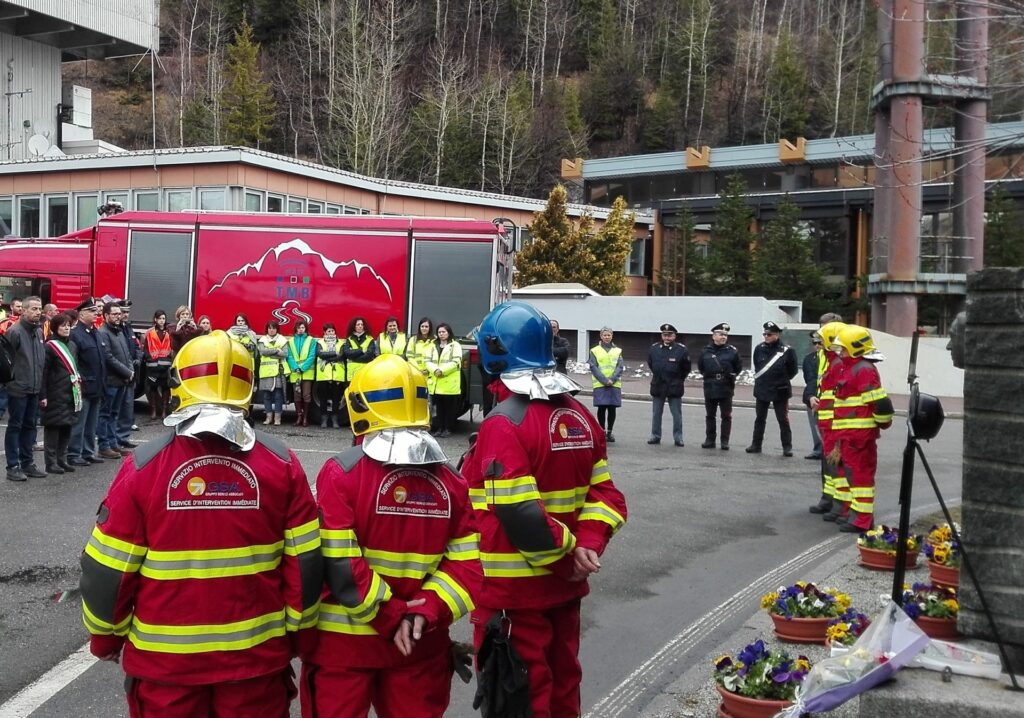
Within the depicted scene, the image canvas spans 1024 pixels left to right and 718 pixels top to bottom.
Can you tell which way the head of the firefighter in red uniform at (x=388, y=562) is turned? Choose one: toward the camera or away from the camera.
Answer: away from the camera

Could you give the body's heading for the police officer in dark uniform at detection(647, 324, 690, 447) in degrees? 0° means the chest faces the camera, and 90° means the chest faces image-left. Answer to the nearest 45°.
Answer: approximately 0°

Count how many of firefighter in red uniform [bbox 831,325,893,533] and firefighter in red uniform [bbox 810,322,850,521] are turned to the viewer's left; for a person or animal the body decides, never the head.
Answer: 2

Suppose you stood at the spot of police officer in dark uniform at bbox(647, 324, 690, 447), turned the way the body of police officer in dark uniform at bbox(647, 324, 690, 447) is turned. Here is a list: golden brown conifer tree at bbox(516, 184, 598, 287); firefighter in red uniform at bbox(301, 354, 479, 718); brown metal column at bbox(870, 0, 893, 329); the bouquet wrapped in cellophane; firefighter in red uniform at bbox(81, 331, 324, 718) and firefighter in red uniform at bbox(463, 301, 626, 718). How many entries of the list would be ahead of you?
4

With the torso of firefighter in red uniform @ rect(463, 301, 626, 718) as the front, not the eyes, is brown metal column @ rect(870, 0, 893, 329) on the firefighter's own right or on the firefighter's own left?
on the firefighter's own right

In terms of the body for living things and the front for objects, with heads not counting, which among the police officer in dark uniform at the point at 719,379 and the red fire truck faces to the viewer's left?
the red fire truck

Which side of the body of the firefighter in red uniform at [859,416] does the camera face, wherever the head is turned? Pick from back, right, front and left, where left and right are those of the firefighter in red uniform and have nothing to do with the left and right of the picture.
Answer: left

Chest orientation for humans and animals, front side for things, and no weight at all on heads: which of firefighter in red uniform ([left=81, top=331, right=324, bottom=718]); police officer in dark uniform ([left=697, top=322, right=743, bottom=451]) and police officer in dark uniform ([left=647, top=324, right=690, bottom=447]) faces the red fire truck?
the firefighter in red uniform

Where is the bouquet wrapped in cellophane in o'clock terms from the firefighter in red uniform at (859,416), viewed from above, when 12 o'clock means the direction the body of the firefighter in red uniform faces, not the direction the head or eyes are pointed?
The bouquet wrapped in cellophane is roughly at 9 o'clock from the firefighter in red uniform.

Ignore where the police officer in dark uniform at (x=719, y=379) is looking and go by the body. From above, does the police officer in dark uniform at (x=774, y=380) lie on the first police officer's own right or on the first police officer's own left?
on the first police officer's own left

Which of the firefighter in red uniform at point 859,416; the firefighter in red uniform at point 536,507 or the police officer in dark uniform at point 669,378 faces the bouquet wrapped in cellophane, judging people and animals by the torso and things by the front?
the police officer in dark uniform

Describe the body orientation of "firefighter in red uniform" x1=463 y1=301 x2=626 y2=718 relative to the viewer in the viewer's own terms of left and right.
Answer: facing away from the viewer and to the left of the viewer

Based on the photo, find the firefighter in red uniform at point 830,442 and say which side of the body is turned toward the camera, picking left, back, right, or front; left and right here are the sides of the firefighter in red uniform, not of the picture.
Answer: left

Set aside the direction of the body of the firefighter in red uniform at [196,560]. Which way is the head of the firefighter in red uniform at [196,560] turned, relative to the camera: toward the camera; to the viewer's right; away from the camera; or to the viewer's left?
away from the camera

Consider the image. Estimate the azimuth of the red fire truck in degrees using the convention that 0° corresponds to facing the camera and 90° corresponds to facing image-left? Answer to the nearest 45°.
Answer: approximately 90°

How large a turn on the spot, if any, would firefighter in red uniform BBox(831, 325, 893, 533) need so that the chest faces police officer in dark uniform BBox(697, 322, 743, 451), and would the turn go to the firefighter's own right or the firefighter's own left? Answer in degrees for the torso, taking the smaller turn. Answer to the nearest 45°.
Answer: approximately 90° to the firefighter's own right

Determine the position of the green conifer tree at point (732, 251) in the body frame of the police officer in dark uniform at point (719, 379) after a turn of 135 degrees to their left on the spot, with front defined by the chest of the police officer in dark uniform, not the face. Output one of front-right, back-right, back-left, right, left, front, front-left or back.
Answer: front-left
